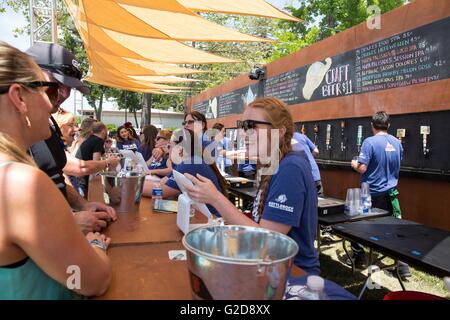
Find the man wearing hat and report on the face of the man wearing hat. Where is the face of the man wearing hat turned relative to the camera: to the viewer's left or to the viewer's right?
to the viewer's right

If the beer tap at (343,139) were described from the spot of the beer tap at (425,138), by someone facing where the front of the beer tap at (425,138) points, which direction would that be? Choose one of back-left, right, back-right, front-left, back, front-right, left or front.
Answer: right

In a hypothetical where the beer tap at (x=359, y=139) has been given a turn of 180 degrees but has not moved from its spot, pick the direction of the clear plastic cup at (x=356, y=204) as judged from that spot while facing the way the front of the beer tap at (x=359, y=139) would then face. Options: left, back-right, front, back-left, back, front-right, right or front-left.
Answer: back-right

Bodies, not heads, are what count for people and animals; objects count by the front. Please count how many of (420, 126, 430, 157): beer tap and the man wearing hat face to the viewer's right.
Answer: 1

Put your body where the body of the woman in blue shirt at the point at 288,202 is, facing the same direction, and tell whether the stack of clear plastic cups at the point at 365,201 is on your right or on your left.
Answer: on your right

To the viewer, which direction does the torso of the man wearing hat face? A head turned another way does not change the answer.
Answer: to the viewer's right

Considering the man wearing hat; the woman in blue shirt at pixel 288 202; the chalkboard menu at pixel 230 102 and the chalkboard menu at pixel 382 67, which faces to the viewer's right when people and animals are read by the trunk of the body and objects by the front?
the man wearing hat

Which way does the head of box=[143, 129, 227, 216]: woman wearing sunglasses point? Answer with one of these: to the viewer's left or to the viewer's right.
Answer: to the viewer's left

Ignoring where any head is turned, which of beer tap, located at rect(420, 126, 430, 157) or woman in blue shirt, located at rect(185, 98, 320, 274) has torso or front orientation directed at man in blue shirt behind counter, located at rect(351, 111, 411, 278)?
the beer tap

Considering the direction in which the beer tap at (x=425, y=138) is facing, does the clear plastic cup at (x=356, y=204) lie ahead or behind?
ahead

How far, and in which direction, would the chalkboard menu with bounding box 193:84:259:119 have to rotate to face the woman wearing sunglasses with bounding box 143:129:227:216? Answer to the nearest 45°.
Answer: approximately 45° to its left

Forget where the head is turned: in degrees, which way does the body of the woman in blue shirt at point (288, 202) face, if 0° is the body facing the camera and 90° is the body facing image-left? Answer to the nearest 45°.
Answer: approximately 90°

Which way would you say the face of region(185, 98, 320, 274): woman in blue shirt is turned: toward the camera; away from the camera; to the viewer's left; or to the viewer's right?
to the viewer's left

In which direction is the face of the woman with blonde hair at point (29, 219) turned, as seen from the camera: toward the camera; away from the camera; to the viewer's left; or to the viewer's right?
to the viewer's right
